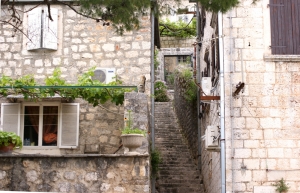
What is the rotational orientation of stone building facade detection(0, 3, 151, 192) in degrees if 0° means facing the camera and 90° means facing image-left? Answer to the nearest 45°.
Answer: approximately 0°

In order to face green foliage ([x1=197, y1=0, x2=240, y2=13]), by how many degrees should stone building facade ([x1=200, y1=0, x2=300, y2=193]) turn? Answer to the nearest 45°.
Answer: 0° — it already faces it

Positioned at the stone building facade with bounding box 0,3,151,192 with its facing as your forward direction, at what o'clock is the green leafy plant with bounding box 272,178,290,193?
The green leafy plant is roughly at 10 o'clock from the stone building facade.

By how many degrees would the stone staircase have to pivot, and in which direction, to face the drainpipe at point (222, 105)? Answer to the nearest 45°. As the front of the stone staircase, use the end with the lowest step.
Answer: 0° — it already faces it
